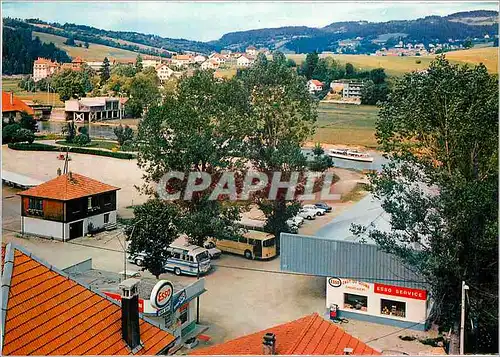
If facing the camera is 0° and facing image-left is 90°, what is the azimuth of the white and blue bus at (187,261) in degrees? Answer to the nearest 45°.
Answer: approximately 315°

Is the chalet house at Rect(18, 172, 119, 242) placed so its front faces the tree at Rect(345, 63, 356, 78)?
no

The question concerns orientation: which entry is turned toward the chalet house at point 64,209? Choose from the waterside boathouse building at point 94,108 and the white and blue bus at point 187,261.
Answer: the waterside boathouse building at point 94,108

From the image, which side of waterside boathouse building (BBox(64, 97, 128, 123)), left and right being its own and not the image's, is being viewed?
front

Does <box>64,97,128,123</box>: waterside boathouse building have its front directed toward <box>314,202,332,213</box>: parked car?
no

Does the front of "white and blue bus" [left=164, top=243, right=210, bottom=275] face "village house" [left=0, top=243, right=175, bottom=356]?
no

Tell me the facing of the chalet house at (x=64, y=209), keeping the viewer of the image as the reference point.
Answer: facing the viewer and to the right of the viewer

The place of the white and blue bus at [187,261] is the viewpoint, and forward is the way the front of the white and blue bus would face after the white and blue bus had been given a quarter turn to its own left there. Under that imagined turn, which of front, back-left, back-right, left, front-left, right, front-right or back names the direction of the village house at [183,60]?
front-left
